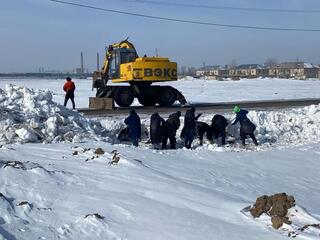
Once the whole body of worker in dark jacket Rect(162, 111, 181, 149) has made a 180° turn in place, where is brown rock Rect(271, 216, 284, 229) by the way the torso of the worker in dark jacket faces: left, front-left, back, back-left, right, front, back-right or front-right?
front-left

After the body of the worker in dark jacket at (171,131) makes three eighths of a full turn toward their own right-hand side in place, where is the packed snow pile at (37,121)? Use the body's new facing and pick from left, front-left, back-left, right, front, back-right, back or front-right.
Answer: right

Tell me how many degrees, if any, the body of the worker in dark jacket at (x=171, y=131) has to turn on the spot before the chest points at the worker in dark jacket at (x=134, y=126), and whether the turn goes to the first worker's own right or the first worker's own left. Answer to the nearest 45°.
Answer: approximately 135° to the first worker's own left

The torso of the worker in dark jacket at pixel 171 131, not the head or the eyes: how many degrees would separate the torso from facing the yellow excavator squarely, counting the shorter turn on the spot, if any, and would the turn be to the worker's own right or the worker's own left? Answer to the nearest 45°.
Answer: approximately 45° to the worker's own left

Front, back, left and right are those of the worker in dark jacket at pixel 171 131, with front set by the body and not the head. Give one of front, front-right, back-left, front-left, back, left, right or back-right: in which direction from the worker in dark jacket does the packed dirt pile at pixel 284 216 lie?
back-right

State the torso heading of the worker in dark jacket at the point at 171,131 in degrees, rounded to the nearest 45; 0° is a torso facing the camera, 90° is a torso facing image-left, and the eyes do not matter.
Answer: approximately 225°

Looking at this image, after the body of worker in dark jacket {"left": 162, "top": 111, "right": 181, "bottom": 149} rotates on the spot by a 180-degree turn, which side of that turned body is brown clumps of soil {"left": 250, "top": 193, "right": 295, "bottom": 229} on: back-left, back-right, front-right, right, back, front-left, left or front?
front-left
